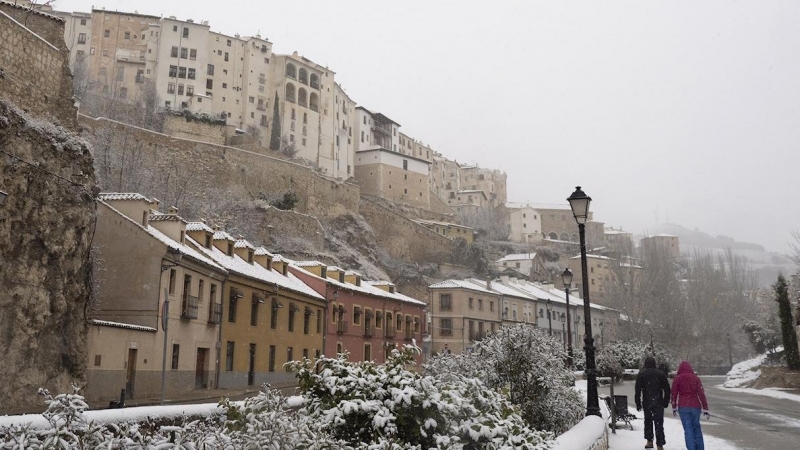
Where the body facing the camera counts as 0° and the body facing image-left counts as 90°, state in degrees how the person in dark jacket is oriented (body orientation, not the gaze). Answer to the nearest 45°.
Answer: approximately 180°

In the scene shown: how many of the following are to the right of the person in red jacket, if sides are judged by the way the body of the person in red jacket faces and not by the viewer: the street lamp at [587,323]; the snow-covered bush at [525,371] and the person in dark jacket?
0

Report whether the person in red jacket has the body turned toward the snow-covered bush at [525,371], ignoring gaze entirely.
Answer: no

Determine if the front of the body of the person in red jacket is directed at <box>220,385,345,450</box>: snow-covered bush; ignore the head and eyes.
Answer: no

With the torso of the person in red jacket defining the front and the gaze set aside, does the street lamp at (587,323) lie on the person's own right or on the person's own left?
on the person's own left

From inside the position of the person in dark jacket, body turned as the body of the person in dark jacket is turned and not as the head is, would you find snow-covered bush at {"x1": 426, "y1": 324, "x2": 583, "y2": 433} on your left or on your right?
on your left

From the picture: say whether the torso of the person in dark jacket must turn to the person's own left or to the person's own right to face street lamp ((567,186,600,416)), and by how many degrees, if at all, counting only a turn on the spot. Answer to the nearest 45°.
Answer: approximately 45° to the person's own left

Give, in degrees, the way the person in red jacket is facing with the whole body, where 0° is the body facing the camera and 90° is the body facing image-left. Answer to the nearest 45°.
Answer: approximately 180°

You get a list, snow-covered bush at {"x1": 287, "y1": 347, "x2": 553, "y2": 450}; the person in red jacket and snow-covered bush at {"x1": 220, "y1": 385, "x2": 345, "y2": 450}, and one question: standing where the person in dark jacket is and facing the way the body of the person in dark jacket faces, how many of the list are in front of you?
0

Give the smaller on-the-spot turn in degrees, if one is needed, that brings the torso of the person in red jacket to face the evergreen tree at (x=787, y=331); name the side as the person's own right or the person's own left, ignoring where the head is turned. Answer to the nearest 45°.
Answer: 0° — they already face it

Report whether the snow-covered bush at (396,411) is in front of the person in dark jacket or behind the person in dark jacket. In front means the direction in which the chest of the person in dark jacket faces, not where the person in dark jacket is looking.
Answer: behind

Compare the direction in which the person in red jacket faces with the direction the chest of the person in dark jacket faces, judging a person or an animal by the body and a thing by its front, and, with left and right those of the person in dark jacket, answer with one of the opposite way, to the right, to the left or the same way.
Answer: the same way

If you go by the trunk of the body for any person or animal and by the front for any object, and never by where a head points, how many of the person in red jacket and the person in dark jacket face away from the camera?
2
